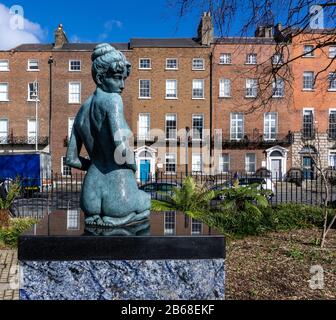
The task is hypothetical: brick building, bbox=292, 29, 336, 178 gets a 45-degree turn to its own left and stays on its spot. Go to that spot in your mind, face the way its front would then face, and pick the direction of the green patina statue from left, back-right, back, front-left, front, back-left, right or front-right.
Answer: front-right

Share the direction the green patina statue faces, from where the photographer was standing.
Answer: facing away from the viewer and to the right of the viewer

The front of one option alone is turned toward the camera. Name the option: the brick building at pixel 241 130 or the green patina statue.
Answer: the brick building

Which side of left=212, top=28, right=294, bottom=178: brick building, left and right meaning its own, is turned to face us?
front

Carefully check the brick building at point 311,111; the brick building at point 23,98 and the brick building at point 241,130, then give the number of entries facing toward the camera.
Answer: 3

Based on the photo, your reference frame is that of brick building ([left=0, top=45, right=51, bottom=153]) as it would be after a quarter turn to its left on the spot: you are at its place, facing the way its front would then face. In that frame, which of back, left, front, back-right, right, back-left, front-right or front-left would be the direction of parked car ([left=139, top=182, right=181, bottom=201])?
right

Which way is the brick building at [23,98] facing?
toward the camera

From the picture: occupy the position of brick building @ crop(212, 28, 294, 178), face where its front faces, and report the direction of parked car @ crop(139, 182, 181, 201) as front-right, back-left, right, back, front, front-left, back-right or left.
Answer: front

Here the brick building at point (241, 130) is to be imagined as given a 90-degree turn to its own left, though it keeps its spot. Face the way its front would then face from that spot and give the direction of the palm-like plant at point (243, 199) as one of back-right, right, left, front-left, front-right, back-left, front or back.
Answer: right

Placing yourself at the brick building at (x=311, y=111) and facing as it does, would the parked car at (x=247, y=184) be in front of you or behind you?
in front

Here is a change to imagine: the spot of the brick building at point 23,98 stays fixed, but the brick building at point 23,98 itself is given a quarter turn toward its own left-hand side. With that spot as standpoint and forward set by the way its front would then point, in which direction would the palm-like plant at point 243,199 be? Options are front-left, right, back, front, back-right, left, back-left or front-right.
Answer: right

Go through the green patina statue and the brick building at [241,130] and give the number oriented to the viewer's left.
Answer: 0
